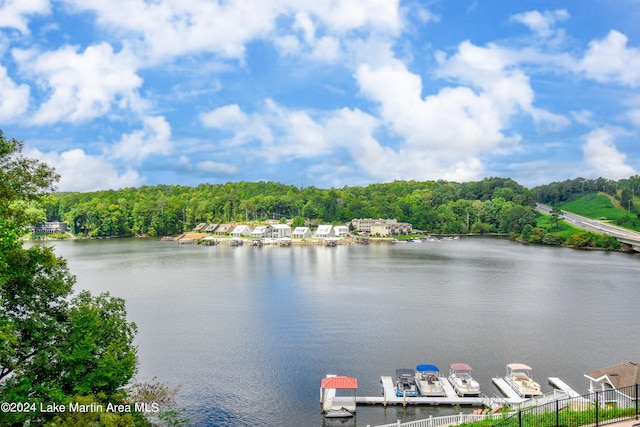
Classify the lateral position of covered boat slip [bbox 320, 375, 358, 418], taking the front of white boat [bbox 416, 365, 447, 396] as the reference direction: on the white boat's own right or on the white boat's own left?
on the white boat's own right

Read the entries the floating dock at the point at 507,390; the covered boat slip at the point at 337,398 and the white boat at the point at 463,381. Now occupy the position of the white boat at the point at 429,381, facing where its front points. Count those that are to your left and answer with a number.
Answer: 2

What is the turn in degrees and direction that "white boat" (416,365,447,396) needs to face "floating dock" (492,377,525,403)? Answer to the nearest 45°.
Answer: approximately 90° to its left

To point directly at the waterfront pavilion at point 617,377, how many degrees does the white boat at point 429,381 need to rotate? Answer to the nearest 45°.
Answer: approximately 90° to its left

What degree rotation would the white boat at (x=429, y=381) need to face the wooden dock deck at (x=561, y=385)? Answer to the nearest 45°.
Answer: approximately 90° to its left

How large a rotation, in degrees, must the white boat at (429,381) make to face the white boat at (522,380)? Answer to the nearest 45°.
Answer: approximately 90° to its left
